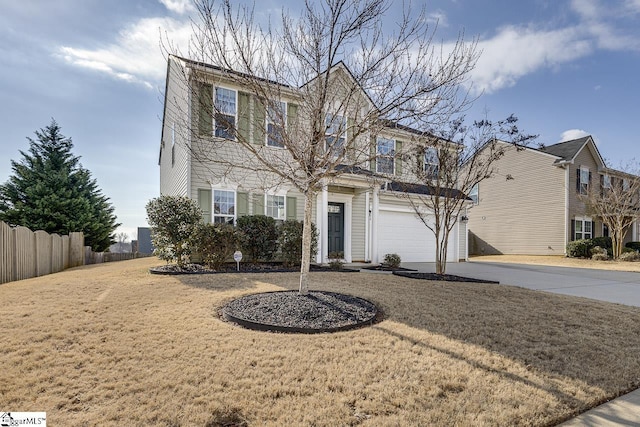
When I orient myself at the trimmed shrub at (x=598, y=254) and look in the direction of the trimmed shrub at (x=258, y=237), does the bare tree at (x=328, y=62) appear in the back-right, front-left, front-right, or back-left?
front-left

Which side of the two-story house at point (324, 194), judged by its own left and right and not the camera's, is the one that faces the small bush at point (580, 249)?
left

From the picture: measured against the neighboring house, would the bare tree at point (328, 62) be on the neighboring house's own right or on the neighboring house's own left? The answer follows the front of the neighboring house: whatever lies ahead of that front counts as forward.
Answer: on the neighboring house's own right

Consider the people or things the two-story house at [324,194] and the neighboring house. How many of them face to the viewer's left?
0

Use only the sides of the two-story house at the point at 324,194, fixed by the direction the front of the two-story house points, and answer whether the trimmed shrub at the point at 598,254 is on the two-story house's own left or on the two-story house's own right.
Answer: on the two-story house's own left

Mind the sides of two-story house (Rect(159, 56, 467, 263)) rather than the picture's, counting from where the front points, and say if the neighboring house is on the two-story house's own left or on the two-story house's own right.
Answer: on the two-story house's own left

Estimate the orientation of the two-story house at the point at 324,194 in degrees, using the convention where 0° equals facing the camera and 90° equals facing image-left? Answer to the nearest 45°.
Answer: approximately 315°

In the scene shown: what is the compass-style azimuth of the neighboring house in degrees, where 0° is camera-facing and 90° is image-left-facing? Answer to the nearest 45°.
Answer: approximately 315°

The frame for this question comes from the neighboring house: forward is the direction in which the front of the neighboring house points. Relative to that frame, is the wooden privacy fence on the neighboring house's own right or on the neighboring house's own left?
on the neighboring house's own right

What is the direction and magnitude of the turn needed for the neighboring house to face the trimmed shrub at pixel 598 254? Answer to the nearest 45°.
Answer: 0° — it already faces it

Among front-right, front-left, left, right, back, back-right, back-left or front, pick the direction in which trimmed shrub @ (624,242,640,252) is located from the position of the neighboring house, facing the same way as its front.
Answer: left
